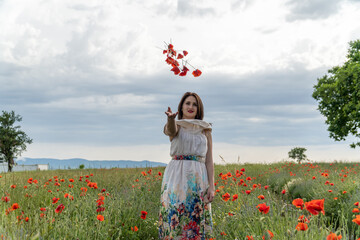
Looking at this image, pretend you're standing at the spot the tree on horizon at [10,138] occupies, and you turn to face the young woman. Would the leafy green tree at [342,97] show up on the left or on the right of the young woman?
left

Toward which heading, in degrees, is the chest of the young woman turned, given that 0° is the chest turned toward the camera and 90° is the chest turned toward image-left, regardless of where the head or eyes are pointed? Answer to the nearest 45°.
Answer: approximately 0°

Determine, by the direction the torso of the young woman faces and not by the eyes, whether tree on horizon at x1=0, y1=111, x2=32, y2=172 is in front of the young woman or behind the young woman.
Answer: behind

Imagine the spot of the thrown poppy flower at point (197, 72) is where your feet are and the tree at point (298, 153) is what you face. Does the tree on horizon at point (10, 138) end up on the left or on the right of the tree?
left

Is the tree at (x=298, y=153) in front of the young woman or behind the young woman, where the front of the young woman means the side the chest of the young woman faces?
behind

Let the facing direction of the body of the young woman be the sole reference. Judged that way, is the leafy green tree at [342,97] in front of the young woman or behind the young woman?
behind
